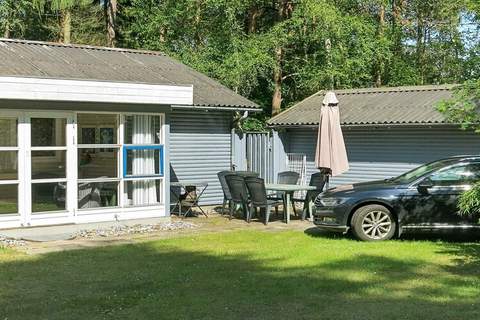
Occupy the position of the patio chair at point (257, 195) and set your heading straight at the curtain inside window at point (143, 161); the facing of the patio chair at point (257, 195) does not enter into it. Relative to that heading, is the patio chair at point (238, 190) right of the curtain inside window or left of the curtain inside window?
right

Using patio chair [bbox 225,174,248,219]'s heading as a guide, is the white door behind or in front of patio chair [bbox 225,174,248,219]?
behind

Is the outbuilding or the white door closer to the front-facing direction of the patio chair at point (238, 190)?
the outbuilding

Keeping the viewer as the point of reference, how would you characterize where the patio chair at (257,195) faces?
facing away from the viewer and to the right of the viewer

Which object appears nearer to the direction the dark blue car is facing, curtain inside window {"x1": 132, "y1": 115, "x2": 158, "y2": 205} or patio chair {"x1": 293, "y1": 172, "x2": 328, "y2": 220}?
the curtain inside window

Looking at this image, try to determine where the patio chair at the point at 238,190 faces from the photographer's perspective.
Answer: facing away from the viewer and to the right of the viewer

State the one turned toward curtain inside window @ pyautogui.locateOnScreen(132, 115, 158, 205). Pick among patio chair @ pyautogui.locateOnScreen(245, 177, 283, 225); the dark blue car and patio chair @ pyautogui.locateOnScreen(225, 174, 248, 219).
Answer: the dark blue car

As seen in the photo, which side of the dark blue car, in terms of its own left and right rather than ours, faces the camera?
left

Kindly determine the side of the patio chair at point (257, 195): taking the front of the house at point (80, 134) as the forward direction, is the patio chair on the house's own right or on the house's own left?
on the house's own left

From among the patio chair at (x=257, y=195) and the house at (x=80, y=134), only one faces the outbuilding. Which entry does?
the patio chair

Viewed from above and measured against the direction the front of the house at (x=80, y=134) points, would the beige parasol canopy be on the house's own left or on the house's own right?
on the house's own left
